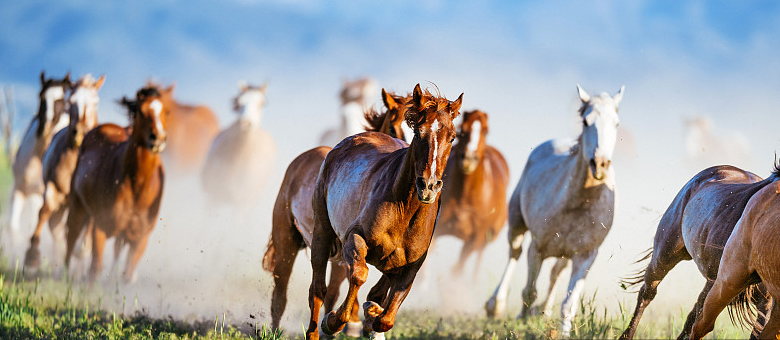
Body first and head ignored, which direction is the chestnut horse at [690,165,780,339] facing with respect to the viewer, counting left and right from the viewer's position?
facing to the right of the viewer

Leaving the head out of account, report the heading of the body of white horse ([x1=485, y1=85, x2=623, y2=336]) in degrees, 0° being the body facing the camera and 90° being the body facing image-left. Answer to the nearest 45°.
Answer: approximately 315°

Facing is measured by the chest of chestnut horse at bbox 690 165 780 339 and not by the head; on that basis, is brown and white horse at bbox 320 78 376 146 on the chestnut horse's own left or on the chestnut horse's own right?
on the chestnut horse's own left

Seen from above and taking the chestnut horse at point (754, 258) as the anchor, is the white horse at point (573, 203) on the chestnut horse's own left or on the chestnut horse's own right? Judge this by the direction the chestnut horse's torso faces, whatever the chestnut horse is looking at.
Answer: on the chestnut horse's own left

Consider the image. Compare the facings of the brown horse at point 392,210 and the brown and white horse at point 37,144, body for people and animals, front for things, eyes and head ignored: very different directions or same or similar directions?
same or similar directions

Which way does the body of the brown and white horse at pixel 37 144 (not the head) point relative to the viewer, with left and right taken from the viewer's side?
facing the viewer and to the right of the viewer

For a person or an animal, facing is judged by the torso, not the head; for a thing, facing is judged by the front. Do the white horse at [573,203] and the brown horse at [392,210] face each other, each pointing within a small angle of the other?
no

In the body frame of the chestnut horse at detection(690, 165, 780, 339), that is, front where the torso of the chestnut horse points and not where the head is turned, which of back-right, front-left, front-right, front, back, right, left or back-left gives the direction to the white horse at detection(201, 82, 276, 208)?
back-left

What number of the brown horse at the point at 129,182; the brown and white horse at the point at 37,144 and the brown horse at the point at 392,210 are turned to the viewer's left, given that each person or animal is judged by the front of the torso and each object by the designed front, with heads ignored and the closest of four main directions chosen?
0

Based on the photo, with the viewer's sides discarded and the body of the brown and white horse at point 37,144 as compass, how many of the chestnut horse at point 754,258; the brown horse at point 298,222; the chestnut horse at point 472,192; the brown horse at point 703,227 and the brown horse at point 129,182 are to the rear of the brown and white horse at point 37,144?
0

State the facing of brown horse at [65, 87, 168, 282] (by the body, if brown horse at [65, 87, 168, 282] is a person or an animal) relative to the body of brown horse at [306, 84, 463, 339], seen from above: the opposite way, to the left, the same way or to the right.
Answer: the same way

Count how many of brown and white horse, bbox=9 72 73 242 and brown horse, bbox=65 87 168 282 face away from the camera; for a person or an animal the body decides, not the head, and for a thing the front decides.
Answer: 0

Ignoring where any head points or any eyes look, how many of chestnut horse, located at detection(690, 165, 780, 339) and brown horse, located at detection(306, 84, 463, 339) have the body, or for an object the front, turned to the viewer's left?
0

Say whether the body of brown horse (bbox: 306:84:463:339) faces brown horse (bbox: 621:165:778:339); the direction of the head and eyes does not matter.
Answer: no
